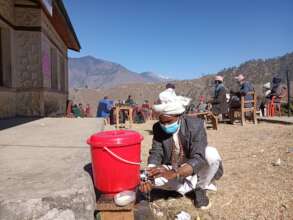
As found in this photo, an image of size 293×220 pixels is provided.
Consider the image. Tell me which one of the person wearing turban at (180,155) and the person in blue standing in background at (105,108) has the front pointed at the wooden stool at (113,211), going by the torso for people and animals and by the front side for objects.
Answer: the person wearing turban

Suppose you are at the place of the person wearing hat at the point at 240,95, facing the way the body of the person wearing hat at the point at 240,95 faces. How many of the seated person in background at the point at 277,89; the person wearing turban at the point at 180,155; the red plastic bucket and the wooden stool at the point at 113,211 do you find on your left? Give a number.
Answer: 3

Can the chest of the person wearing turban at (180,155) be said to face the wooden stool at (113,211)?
yes

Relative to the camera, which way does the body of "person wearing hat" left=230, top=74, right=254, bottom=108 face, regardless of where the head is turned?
to the viewer's left

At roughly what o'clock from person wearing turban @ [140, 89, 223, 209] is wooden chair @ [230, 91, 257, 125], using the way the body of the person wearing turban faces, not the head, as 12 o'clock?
The wooden chair is roughly at 5 o'clock from the person wearing turban.

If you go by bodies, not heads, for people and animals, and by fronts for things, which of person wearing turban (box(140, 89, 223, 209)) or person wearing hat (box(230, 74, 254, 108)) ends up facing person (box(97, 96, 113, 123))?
person wearing hat (box(230, 74, 254, 108))

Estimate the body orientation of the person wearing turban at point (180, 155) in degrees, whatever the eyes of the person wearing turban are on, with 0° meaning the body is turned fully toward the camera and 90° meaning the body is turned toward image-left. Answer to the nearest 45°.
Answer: approximately 45°

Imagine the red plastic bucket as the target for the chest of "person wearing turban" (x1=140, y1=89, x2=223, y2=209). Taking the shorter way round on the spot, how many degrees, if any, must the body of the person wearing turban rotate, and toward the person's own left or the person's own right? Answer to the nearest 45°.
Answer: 0° — they already face it

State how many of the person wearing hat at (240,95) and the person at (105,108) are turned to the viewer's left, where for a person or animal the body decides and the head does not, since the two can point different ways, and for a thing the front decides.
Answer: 1

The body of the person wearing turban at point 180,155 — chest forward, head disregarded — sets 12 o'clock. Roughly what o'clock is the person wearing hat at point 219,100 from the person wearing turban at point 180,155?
the person wearing hat at point 219,100 is roughly at 5 o'clock from the person wearing turban at point 180,155.
